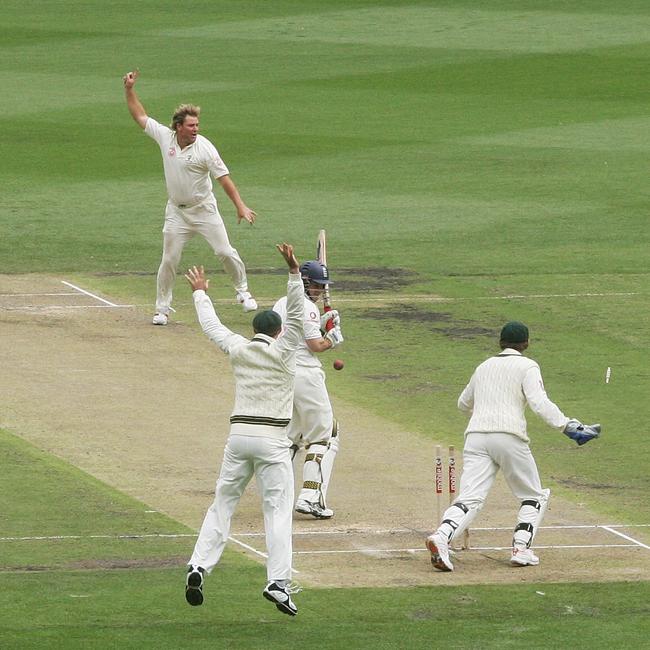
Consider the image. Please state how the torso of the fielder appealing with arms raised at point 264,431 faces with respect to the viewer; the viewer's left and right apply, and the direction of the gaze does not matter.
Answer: facing away from the viewer

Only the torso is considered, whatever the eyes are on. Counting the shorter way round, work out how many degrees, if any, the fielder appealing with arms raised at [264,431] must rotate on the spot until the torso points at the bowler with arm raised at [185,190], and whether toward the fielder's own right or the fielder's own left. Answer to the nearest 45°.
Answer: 0° — they already face them

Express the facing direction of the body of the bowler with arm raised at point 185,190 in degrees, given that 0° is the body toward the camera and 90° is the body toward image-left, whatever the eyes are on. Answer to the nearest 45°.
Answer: approximately 0°

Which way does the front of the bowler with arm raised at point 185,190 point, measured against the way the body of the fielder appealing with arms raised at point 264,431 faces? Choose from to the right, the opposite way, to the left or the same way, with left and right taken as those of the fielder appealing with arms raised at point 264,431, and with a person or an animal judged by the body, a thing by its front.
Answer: the opposite way

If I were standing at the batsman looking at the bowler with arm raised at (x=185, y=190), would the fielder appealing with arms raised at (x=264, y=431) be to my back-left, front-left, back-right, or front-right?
back-left

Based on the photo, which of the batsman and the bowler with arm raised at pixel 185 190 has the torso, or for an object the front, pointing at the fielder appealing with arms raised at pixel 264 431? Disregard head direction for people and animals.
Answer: the bowler with arm raised at pixel 185 190
